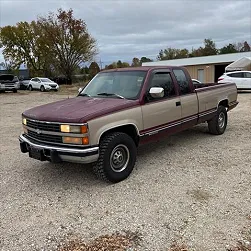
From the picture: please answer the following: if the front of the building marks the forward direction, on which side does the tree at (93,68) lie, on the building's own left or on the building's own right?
on the building's own right

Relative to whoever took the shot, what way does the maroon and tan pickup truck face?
facing the viewer and to the left of the viewer

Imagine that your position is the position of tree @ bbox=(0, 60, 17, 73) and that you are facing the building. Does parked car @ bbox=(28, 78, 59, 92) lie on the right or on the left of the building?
right

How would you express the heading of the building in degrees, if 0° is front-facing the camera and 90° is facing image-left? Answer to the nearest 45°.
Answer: approximately 45°
